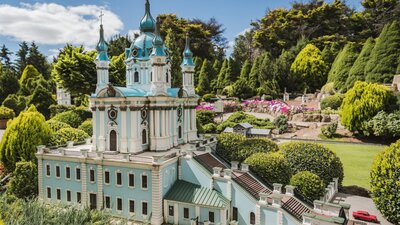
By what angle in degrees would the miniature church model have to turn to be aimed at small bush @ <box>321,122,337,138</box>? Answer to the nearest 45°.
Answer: approximately 90° to its left

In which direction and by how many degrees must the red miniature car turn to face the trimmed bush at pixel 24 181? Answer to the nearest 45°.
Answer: approximately 135° to its right

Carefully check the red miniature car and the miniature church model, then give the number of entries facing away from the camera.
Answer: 0

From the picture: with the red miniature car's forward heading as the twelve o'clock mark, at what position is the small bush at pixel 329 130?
The small bush is roughly at 7 o'clock from the red miniature car.

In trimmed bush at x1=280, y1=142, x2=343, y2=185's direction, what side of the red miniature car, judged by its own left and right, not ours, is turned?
back

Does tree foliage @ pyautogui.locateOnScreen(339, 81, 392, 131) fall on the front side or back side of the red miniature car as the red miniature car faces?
on the back side

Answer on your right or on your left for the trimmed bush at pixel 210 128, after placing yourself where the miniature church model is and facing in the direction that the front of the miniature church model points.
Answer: on your left

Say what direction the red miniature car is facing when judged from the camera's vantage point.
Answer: facing the viewer and to the right of the viewer
